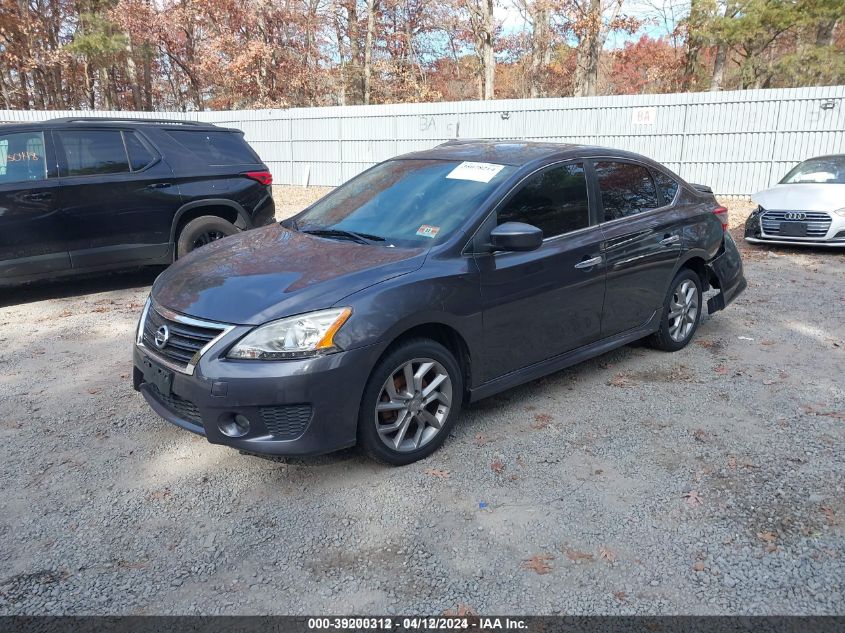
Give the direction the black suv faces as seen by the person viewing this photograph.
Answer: facing to the left of the viewer

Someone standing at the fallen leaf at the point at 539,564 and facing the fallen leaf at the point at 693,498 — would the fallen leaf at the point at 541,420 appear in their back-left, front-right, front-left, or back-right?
front-left

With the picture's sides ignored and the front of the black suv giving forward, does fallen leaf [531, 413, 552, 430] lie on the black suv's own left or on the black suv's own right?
on the black suv's own left

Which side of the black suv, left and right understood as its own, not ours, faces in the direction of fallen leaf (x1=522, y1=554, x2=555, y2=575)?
left

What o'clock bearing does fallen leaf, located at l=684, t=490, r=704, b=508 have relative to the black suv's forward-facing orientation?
The fallen leaf is roughly at 8 o'clock from the black suv.

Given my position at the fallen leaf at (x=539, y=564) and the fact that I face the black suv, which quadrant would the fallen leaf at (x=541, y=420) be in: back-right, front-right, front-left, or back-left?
front-right
